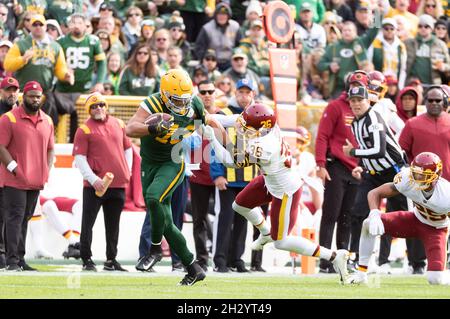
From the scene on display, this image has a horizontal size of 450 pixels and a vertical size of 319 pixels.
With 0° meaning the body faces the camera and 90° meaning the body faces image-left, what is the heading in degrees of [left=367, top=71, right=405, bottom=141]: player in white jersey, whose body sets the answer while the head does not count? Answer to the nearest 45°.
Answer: approximately 45°

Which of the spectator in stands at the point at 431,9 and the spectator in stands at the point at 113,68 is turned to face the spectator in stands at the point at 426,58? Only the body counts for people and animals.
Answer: the spectator in stands at the point at 431,9

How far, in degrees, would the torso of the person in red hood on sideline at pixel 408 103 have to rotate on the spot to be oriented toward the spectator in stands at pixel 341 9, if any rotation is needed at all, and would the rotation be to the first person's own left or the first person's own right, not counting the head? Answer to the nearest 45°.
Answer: approximately 180°

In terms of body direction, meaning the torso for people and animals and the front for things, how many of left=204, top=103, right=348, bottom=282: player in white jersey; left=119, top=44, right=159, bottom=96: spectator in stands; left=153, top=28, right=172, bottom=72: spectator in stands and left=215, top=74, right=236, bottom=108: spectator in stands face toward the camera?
3

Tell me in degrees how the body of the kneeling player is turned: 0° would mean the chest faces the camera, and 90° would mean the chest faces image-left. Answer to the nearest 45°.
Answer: approximately 45°

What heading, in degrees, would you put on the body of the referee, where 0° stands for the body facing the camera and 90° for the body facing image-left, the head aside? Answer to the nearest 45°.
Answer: approximately 45°

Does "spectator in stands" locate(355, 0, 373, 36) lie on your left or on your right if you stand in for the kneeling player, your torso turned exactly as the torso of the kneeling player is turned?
on your right

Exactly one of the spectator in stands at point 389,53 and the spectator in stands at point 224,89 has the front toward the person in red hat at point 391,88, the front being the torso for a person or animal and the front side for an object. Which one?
the spectator in stands at point 389,53

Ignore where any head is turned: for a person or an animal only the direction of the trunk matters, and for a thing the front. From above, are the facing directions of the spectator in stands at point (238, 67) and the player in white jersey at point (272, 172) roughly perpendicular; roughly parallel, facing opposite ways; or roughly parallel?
roughly perpendicular

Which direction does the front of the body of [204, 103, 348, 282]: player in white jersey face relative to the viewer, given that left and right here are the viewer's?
facing to the left of the viewer

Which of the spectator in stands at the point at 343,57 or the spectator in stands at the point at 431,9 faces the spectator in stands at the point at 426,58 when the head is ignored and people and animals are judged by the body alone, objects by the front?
the spectator in stands at the point at 431,9
